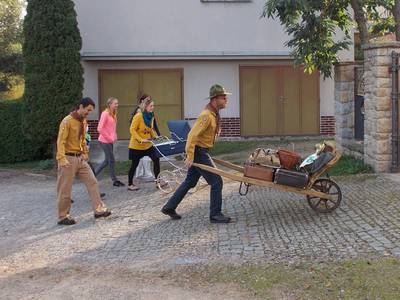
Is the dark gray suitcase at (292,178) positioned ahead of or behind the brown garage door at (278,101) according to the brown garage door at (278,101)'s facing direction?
ahead

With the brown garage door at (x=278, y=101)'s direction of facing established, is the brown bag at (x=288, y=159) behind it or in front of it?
in front

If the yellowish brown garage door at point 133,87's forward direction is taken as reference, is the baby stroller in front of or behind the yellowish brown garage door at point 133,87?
in front

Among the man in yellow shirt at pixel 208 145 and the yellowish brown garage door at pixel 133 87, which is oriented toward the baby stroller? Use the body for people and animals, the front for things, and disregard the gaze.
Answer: the yellowish brown garage door

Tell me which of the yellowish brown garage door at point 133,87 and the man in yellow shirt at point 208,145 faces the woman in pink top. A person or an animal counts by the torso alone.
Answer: the yellowish brown garage door

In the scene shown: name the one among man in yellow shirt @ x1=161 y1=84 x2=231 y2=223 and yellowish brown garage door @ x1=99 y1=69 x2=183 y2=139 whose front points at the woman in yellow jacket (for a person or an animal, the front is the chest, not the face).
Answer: the yellowish brown garage door

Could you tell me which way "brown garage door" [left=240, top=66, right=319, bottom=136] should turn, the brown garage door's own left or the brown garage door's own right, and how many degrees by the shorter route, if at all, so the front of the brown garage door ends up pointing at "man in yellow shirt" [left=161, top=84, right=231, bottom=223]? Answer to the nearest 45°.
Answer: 0° — it already faces them
